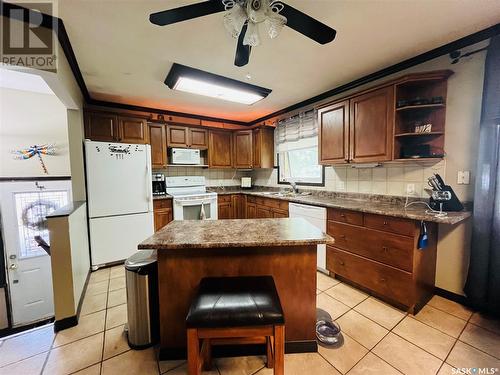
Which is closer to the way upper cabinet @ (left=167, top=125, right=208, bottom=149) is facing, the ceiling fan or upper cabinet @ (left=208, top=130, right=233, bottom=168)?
the ceiling fan

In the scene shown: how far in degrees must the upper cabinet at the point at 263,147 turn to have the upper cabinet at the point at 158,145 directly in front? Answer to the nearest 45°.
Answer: approximately 45° to its right

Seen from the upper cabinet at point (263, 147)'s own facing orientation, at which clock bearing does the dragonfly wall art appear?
The dragonfly wall art is roughly at 1 o'clock from the upper cabinet.

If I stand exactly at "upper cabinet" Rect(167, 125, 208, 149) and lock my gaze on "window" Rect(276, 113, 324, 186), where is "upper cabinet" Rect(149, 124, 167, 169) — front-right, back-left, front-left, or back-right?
back-right

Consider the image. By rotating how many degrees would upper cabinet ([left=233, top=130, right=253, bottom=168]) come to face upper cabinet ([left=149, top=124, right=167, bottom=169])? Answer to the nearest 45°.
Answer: approximately 45° to its right

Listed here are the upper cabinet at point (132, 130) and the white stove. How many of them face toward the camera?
2

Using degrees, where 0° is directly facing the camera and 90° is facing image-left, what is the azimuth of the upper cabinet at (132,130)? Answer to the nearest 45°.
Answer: approximately 0°

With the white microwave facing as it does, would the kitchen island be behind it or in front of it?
in front

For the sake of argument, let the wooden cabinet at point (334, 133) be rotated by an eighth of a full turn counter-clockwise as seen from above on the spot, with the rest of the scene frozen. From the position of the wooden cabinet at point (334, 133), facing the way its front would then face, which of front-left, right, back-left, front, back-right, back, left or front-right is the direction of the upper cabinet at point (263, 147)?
back-right

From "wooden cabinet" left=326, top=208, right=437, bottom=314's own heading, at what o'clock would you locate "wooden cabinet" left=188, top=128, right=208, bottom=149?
"wooden cabinet" left=188, top=128, right=208, bottom=149 is roughly at 2 o'clock from "wooden cabinet" left=326, top=208, right=437, bottom=314.

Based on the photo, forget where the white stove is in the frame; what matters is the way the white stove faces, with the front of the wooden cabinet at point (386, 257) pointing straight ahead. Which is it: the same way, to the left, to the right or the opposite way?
to the left

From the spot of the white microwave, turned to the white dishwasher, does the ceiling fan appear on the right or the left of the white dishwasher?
right
